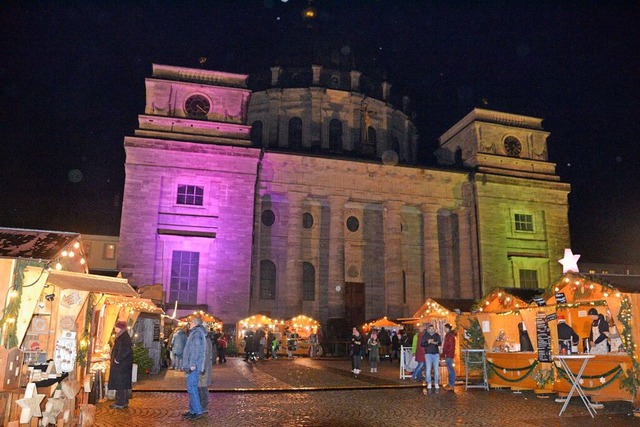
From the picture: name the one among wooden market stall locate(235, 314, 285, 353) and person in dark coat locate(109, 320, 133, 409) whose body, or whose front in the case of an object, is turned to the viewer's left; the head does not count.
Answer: the person in dark coat

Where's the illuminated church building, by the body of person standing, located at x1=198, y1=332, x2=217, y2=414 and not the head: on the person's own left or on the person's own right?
on the person's own right

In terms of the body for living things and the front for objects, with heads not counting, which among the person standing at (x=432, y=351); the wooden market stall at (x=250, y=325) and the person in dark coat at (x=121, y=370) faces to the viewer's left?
the person in dark coat

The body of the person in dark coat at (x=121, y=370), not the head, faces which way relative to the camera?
to the viewer's left

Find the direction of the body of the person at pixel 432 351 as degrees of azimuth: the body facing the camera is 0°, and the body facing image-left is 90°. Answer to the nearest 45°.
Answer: approximately 0°

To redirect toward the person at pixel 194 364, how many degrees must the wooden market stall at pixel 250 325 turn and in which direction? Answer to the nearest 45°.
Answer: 0° — it already faces them

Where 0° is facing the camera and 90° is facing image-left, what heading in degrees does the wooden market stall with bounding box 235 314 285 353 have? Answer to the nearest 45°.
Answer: approximately 0°

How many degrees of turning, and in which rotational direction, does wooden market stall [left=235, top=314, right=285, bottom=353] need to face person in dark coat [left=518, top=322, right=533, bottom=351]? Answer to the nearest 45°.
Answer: approximately 45° to its left

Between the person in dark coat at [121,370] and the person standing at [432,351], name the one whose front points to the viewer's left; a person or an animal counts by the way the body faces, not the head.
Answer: the person in dark coat

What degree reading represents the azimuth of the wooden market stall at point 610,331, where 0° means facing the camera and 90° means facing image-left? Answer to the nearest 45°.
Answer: approximately 45°

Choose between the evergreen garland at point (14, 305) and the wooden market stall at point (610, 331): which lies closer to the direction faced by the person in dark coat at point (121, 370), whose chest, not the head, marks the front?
the evergreen garland
